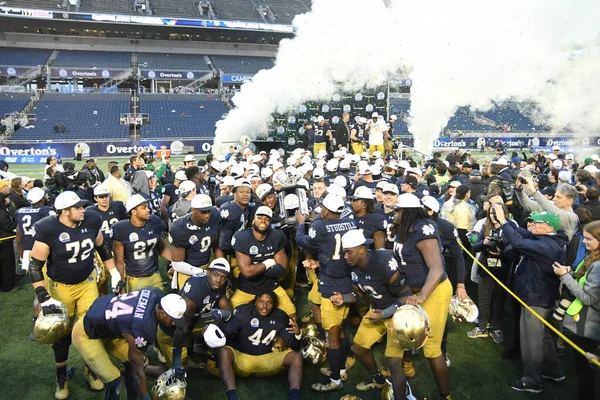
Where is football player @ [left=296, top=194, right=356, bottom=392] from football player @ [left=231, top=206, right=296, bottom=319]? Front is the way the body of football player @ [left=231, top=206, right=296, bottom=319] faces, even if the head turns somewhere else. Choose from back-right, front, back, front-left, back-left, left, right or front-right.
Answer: front-left

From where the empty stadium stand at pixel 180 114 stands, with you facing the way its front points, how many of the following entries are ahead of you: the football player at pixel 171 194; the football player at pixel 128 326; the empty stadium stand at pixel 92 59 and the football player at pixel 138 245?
3

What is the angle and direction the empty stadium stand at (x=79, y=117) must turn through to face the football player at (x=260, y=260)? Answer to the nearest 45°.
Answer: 0° — it already faces them

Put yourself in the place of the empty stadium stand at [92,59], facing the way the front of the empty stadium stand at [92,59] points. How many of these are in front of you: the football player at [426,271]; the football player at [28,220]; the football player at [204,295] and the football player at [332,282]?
4

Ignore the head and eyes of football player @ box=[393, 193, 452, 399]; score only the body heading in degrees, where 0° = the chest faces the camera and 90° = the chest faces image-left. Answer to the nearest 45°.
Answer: approximately 90°

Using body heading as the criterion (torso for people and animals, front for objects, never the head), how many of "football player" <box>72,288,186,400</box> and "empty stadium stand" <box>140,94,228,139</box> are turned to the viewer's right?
1

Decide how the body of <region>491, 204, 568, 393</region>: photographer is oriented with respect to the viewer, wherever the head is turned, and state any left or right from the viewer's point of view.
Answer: facing to the left of the viewer

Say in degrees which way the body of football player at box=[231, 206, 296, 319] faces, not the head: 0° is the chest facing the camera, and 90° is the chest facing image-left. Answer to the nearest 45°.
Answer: approximately 0°
